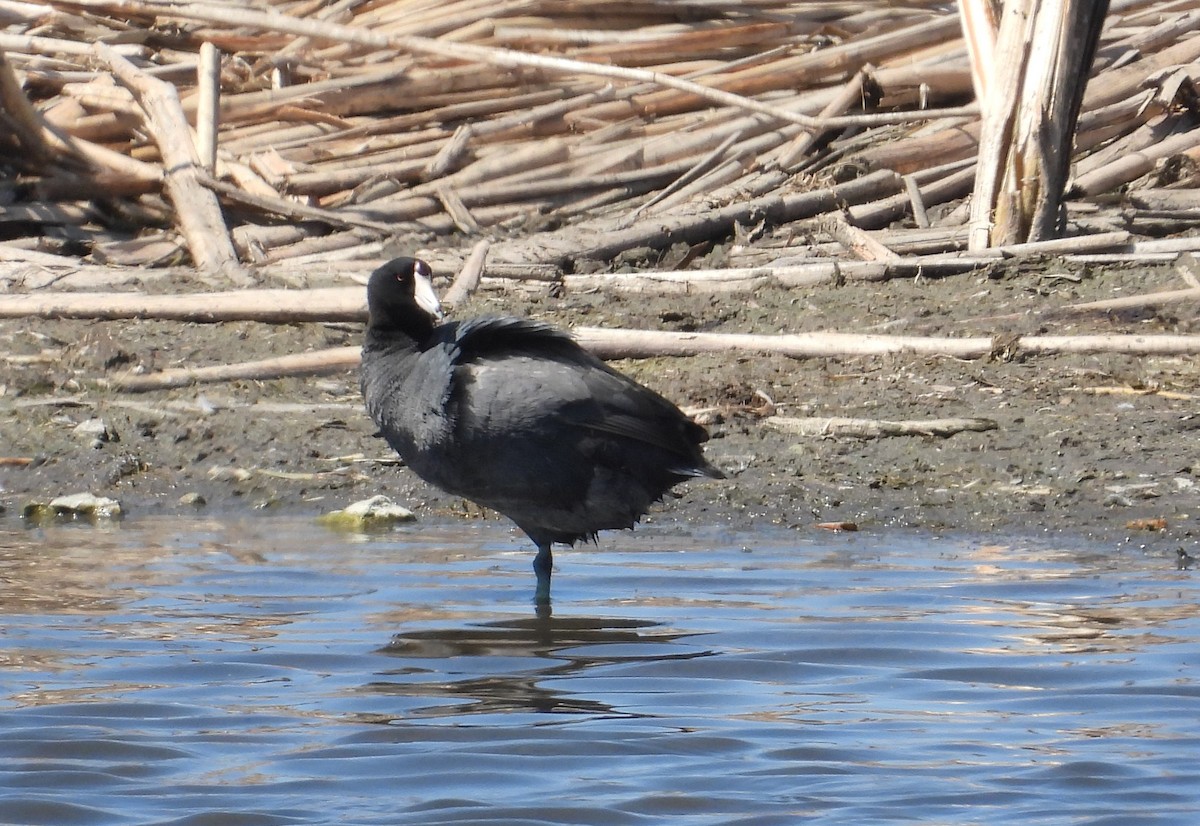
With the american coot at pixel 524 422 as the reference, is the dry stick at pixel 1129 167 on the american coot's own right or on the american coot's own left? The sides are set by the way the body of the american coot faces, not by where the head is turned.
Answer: on the american coot's own right

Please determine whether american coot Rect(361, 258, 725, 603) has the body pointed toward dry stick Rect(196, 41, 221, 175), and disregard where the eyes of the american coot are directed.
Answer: no

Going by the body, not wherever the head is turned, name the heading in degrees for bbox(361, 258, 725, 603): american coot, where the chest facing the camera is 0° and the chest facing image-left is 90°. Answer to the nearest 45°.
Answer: approximately 90°

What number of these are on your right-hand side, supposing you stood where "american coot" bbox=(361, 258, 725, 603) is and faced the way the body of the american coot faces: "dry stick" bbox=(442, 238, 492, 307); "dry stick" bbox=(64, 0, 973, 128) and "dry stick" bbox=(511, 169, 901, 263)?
3

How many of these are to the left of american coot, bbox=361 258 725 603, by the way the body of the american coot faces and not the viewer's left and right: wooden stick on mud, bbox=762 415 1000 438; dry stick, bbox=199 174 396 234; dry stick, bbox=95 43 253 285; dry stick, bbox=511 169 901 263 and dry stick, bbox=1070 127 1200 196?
0

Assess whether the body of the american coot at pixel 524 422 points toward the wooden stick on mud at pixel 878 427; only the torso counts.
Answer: no

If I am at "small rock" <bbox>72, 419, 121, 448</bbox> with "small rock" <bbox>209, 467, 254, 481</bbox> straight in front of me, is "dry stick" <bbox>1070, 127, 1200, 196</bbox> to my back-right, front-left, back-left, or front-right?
front-left

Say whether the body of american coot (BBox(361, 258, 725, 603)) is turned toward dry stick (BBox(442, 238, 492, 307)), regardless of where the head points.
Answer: no

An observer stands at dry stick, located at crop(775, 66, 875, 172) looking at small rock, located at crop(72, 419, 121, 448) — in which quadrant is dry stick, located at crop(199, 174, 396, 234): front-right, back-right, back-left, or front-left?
front-right

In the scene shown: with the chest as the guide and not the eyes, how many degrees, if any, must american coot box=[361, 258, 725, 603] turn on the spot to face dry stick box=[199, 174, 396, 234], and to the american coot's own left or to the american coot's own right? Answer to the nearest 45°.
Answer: approximately 90° to the american coot's own right

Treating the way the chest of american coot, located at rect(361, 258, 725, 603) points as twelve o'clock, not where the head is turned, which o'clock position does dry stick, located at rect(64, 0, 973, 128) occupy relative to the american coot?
The dry stick is roughly at 3 o'clock from the american coot.

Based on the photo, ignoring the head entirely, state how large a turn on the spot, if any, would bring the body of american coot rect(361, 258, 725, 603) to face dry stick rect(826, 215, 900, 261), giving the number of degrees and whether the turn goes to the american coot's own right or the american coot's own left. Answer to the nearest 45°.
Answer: approximately 135° to the american coot's own right

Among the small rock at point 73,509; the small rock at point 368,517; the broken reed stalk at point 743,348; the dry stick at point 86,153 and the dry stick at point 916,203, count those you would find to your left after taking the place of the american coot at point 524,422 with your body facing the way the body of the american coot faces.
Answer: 0

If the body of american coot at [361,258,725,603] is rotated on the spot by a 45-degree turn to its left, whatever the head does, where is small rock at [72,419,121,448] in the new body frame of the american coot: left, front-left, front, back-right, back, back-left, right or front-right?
right

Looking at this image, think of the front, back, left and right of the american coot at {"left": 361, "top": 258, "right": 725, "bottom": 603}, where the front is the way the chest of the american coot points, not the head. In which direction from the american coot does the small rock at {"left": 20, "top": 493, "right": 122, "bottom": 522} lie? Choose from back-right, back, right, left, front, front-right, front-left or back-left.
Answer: front-right

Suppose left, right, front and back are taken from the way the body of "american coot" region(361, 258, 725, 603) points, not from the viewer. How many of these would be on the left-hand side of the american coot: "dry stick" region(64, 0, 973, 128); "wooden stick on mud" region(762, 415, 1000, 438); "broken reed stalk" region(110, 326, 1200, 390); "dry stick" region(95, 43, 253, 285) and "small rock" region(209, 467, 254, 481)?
0

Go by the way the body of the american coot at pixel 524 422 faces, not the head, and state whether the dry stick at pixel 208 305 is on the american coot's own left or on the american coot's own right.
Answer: on the american coot's own right

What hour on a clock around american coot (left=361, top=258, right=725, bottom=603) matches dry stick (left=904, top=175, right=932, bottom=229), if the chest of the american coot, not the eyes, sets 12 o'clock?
The dry stick is roughly at 4 o'clock from the american coot.

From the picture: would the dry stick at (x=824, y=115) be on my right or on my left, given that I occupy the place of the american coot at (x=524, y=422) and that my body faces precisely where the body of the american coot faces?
on my right

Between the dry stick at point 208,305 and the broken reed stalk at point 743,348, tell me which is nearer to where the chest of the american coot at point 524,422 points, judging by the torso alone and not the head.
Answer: the dry stick

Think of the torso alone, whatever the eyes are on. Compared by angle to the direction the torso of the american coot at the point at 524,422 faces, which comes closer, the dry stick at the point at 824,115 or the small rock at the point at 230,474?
the small rock
